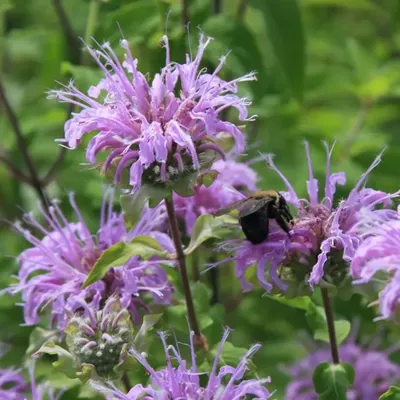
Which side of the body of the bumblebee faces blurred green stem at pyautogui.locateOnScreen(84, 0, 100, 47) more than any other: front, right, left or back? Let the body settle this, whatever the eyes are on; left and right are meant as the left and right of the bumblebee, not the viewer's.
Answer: left

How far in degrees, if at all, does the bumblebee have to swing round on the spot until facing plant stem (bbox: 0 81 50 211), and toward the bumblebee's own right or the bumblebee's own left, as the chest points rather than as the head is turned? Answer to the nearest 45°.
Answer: approximately 135° to the bumblebee's own left

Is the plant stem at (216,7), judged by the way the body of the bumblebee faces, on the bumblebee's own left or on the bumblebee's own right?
on the bumblebee's own left

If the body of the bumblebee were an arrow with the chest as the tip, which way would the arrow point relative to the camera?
to the viewer's right
